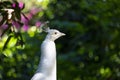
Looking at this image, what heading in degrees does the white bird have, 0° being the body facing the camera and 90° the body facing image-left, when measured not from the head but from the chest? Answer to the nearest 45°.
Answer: approximately 270°
